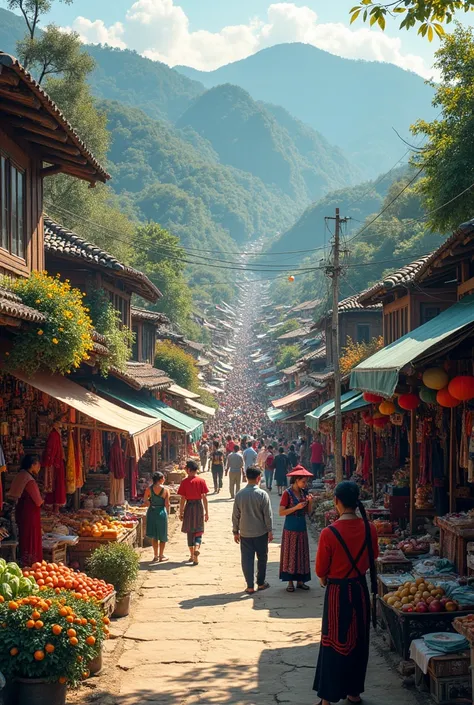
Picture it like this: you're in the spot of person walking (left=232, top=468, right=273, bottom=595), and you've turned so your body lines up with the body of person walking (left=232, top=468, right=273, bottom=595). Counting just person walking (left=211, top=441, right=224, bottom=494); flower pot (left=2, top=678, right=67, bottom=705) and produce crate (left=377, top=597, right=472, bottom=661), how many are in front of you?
1

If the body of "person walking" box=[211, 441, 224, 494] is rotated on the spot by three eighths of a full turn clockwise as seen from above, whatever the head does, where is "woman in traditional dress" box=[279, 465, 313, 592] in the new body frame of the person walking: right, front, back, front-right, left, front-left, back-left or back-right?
front-right

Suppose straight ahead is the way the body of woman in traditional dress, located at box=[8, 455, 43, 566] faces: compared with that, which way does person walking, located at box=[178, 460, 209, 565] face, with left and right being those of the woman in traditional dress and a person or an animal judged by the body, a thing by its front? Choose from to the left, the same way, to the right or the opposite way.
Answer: to the left

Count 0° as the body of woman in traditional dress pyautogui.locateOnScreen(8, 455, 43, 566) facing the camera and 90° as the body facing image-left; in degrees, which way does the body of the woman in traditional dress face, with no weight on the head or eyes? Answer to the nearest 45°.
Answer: approximately 270°

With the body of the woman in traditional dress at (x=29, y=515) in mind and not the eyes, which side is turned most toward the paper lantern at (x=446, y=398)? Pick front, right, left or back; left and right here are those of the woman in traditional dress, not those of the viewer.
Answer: front

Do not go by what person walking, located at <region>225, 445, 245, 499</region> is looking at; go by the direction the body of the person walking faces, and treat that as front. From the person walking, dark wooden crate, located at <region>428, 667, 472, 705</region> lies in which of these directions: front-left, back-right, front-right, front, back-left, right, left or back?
back

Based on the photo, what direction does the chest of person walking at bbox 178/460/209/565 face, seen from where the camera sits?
away from the camera

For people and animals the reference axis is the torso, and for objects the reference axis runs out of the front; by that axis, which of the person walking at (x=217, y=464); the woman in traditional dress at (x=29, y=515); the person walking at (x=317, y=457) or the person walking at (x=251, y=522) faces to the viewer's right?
the woman in traditional dress

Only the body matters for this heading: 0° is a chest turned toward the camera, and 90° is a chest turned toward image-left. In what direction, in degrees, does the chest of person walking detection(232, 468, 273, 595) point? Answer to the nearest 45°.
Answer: approximately 180°
